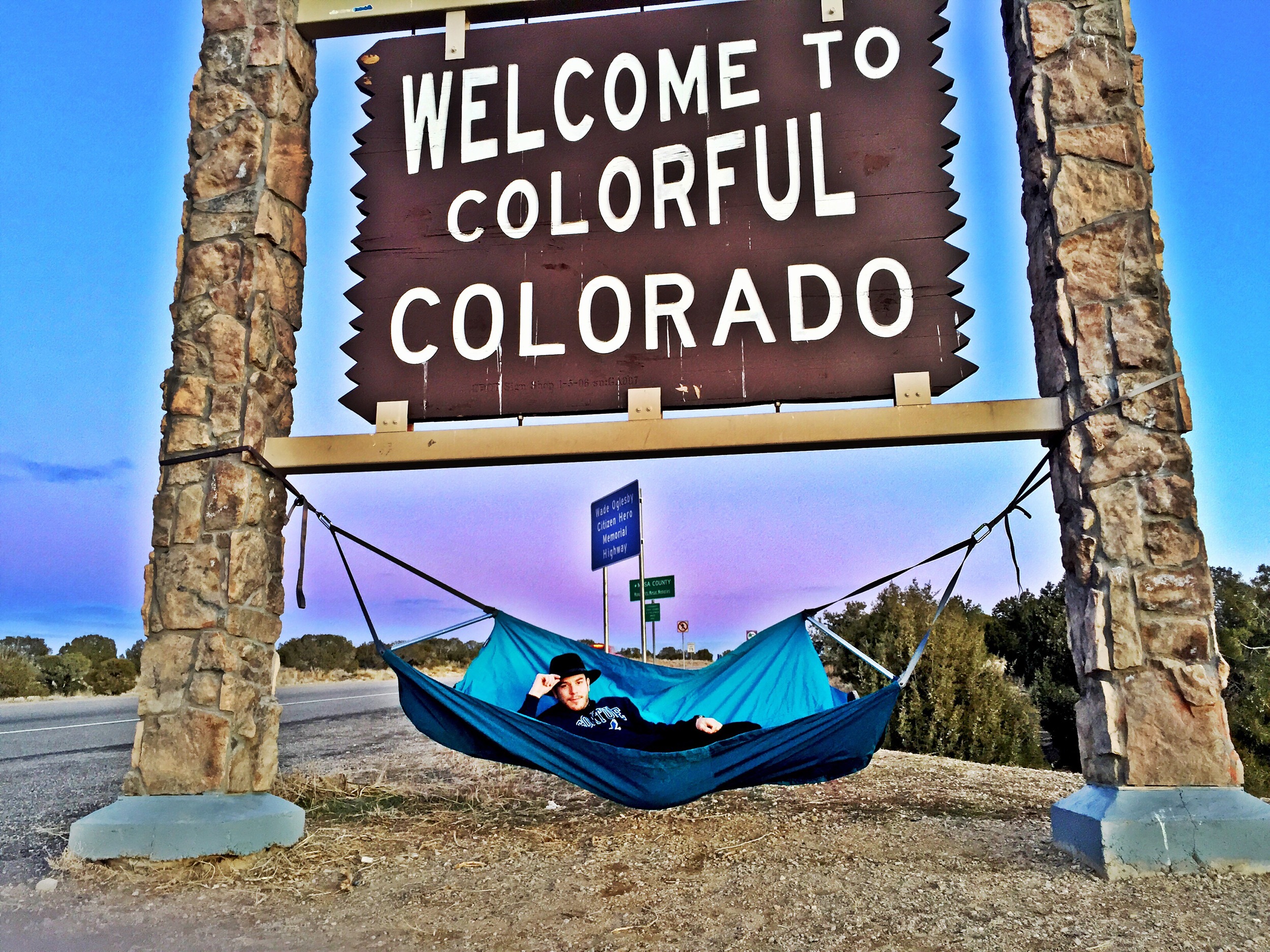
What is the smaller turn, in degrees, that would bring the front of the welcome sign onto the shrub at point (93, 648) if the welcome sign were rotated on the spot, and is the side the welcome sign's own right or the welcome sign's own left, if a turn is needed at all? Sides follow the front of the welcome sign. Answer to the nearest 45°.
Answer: approximately 135° to the welcome sign's own right

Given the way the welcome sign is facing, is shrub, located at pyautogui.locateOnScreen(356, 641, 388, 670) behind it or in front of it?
behind

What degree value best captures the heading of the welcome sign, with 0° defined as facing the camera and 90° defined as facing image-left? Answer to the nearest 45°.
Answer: approximately 0°

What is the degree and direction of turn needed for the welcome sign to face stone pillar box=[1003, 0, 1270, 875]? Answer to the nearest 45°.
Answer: approximately 90° to its left

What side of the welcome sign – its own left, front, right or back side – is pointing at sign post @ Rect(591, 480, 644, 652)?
back

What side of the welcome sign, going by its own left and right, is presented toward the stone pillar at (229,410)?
right

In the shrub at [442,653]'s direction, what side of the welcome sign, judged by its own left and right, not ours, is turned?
back

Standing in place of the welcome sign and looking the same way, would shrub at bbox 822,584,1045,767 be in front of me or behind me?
behind

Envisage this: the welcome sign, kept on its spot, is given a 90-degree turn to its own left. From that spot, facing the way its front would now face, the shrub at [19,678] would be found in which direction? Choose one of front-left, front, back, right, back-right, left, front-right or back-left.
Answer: back-left

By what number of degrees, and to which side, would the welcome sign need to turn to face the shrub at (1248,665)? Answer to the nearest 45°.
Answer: approximately 135° to its left

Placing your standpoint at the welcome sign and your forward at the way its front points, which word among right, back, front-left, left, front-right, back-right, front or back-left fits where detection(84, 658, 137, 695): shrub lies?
back-right

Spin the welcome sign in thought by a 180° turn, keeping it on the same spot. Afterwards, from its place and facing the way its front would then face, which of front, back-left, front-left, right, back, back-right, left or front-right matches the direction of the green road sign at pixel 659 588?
front

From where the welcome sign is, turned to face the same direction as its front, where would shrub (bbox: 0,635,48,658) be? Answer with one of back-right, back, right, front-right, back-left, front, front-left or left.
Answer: back-right

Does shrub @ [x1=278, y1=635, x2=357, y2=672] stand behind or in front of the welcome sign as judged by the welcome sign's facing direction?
behind

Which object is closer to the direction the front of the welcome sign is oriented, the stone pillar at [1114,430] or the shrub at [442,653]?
the stone pillar

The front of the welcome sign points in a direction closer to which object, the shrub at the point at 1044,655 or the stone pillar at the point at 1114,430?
the stone pillar
